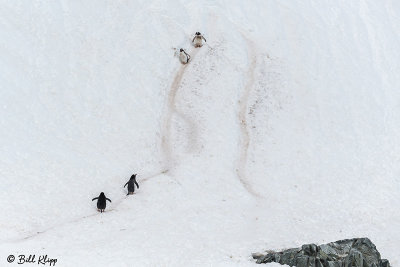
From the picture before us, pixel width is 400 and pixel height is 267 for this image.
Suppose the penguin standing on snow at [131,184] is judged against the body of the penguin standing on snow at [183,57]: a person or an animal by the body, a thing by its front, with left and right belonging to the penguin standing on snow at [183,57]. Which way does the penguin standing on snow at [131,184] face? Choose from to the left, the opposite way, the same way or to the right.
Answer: the opposite way

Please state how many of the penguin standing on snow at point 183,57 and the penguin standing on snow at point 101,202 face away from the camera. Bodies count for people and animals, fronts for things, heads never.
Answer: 1

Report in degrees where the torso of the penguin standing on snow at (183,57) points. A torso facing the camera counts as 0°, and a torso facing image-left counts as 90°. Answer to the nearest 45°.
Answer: approximately 45°

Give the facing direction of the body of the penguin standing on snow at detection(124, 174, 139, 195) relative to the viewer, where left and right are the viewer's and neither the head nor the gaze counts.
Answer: facing away from the viewer and to the right of the viewer

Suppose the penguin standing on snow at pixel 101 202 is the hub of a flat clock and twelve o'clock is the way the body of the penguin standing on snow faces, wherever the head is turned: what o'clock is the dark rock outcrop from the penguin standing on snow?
The dark rock outcrop is roughly at 4 o'clock from the penguin standing on snow.

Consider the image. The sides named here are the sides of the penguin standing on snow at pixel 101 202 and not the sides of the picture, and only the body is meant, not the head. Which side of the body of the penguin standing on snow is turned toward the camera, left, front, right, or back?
back

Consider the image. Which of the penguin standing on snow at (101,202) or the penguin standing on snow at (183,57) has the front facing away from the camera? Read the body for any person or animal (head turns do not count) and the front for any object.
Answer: the penguin standing on snow at (101,202)
